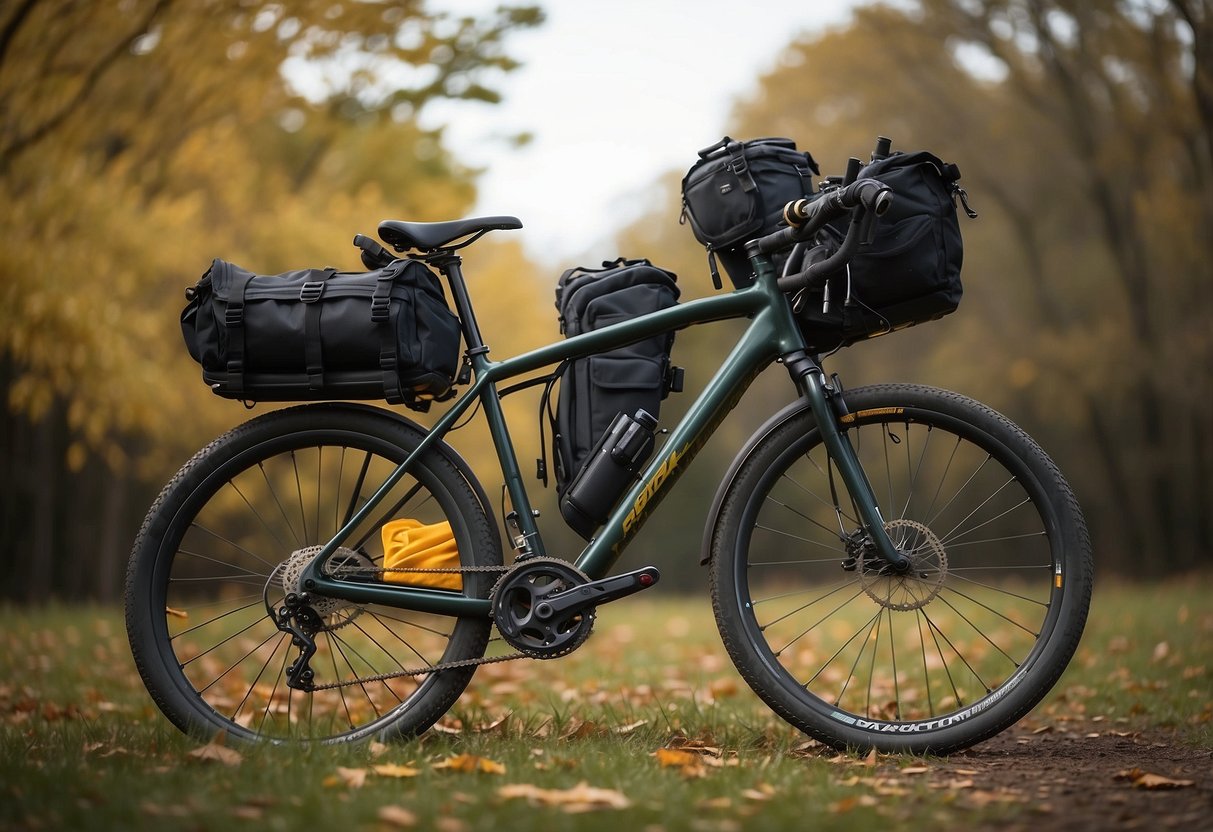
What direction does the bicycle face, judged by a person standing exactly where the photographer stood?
facing to the right of the viewer
